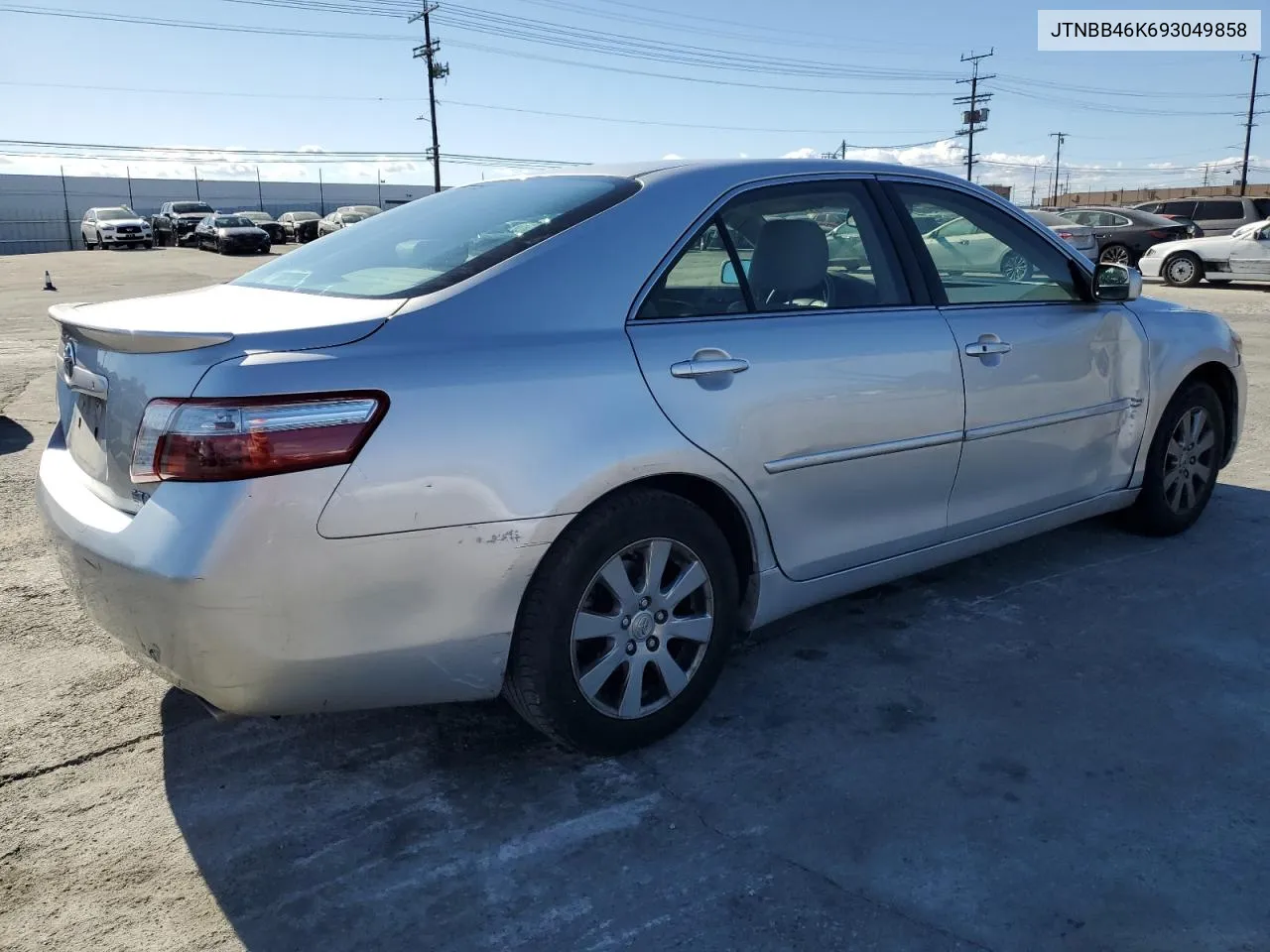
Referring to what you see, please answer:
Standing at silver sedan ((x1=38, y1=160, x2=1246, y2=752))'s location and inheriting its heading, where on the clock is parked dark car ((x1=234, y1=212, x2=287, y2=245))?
The parked dark car is roughly at 10 o'clock from the silver sedan.

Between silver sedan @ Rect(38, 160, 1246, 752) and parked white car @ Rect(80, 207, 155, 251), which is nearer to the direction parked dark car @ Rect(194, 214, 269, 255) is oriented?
the silver sedan

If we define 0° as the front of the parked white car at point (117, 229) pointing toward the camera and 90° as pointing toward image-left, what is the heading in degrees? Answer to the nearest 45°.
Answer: approximately 315°

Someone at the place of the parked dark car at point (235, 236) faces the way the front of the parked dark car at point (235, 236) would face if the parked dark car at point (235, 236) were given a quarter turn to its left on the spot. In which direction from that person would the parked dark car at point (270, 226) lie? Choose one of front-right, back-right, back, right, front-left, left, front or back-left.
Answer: front-left

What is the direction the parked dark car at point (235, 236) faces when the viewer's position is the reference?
facing the viewer and to the right of the viewer

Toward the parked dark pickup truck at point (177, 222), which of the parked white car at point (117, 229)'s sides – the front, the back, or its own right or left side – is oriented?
left

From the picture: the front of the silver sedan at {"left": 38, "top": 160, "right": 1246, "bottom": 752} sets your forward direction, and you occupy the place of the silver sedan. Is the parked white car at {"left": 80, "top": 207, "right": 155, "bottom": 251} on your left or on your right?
on your left

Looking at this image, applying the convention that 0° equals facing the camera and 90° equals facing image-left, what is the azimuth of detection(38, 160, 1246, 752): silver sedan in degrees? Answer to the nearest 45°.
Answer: approximately 225°

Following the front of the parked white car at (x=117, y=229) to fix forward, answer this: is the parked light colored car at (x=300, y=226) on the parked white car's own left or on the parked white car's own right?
on the parked white car's own left

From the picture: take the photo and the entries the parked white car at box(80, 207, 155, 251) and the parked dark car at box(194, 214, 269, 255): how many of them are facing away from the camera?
0

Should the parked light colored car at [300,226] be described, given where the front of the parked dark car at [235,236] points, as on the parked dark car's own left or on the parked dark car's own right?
on the parked dark car's own left

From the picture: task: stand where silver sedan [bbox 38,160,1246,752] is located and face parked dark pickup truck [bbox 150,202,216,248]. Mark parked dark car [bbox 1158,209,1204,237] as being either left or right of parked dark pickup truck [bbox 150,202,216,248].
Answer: right
